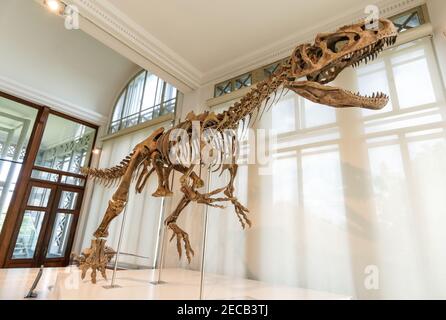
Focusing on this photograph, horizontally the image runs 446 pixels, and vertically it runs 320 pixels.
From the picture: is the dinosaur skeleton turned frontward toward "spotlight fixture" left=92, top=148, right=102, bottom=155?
no

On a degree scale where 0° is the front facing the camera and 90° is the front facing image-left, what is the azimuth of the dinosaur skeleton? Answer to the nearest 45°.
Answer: approximately 315°

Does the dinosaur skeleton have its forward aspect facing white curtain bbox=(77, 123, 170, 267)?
no

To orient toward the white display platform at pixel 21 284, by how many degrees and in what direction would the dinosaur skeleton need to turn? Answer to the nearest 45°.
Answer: approximately 135° to its right

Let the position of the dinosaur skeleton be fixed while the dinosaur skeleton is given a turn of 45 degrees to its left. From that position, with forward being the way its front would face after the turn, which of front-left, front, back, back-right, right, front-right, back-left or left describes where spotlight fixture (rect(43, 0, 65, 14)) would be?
back
